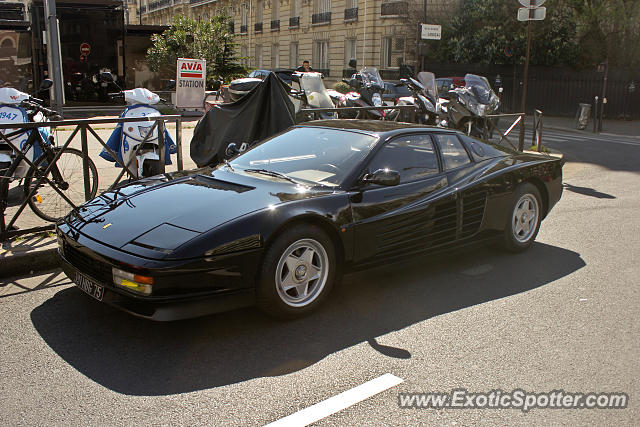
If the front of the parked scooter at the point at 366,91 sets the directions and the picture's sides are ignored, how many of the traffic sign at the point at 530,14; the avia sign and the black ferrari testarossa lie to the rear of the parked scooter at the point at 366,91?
1

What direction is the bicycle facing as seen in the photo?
to the viewer's right

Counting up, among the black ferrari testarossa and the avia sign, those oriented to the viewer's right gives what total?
0

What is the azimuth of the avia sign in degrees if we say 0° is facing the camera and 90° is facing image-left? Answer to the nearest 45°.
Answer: approximately 0°

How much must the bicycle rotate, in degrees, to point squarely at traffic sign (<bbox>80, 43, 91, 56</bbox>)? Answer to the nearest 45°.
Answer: approximately 90° to its left

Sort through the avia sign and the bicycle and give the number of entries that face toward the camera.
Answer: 1

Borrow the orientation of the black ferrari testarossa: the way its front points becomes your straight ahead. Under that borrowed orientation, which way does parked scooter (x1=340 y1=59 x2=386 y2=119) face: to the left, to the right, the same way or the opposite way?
to the left

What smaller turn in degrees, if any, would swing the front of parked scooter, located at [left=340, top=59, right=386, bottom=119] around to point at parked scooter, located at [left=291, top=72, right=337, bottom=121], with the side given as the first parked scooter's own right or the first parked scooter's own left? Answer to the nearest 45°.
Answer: approximately 90° to the first parked scooter's own right
